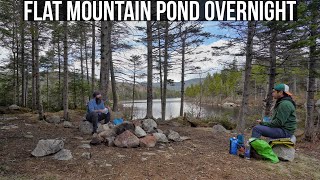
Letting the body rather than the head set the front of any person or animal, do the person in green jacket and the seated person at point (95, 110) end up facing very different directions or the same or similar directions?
very different directions

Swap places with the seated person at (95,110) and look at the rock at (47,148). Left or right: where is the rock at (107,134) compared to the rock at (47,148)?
left

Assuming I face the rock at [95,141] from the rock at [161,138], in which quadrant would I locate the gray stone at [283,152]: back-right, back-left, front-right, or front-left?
back-left

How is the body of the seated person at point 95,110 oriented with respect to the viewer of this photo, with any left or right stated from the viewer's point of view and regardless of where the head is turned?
facing the viewer and to the right of the viewer

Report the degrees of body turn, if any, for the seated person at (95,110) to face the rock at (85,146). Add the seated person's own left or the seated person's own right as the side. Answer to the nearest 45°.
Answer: approximately 45° to the seated person's own right

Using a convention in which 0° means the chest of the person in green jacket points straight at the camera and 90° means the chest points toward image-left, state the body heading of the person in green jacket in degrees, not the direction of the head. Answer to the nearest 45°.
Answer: approximately 90°

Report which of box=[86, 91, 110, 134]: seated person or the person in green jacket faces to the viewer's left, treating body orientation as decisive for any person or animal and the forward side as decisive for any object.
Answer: the person in green jacket

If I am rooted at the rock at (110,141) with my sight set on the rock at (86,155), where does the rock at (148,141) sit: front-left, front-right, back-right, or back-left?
back-left

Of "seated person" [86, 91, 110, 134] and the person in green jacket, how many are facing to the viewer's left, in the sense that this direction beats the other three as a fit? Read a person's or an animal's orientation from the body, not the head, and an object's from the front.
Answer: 1

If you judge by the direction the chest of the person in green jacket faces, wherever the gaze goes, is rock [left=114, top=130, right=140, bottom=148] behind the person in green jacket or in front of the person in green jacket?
in front

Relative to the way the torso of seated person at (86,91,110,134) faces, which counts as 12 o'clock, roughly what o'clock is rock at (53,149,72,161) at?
The rock is roughly at 2 o'clock from the seated person.

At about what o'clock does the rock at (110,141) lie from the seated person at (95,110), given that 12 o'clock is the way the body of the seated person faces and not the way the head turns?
The rock is roughly at 1 o'clock from the seated person.

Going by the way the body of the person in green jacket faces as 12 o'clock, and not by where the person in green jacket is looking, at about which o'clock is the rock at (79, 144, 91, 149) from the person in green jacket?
The rock is roughly at 11 o'clock from the person in green jacket.

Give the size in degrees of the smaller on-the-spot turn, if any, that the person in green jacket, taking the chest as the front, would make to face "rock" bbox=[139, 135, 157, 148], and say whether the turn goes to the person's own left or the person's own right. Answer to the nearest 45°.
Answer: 0° — they already face it
